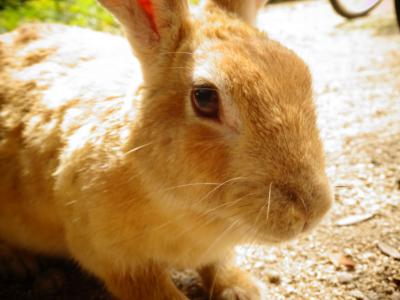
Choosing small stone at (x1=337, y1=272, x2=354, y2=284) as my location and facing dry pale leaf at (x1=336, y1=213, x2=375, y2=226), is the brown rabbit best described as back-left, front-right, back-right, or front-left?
back-left

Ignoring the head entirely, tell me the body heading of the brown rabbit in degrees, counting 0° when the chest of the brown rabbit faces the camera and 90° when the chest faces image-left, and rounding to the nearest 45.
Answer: approximately 315°

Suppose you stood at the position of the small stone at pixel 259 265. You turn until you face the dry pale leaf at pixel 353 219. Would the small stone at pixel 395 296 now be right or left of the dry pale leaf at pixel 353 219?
right

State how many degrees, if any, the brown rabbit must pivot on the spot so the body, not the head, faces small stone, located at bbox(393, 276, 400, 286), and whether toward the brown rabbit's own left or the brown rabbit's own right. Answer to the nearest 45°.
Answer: approximately 45° to the brown rabbit's own left

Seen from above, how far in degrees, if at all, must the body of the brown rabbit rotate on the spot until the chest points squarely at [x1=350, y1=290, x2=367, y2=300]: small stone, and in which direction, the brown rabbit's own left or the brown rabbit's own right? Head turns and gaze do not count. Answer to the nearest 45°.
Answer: approximately 45° to the brown rabbit's own left

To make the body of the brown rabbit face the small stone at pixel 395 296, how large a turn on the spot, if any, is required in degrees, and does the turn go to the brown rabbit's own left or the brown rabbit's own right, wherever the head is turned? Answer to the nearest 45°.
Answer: approximately 45° to the brown rabbit's own left

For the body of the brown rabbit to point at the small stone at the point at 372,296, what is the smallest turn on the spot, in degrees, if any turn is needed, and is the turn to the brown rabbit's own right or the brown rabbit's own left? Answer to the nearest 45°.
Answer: approximately 45° to the brown rabbit's own left
